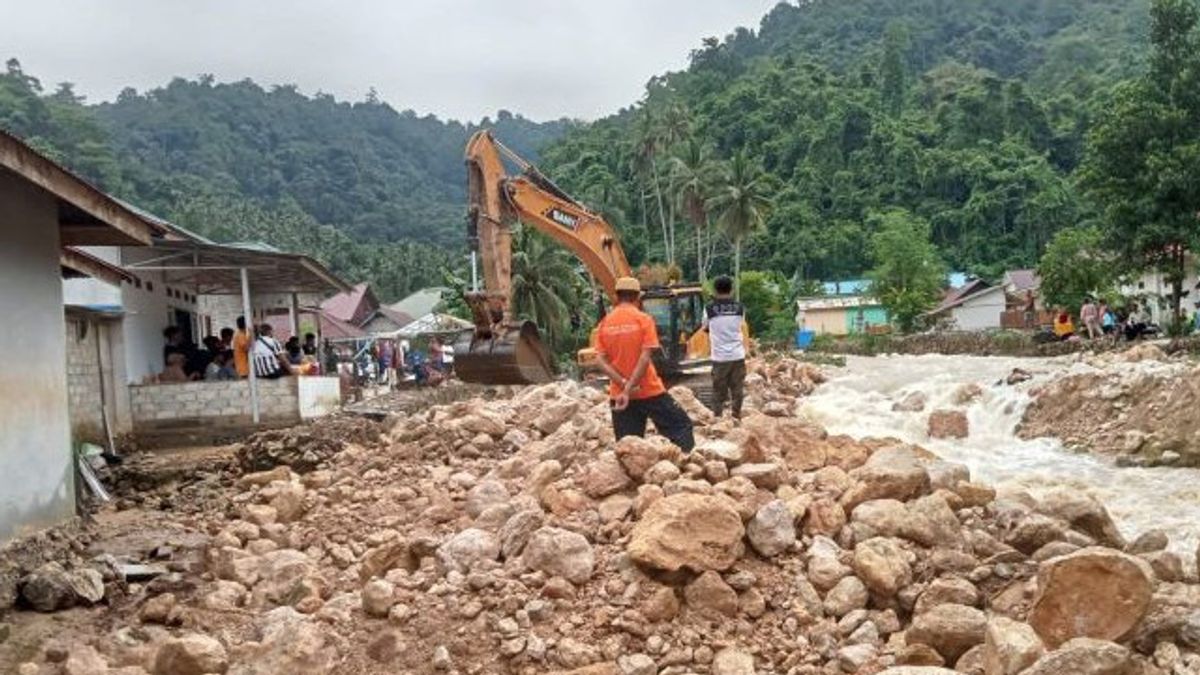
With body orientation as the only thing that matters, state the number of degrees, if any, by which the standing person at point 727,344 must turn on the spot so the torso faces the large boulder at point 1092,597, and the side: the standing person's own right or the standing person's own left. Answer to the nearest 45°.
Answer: approximately 180°

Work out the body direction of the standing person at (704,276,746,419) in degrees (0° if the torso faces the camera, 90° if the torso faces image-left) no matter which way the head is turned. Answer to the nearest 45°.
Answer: approximately 180°

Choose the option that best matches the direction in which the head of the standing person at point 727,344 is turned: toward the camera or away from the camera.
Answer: away from the camera

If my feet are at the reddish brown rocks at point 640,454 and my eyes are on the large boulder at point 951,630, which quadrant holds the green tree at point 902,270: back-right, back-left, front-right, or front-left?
back-left

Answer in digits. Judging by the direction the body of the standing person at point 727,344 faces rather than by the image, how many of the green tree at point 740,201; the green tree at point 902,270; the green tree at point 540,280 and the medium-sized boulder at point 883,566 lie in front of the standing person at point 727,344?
3

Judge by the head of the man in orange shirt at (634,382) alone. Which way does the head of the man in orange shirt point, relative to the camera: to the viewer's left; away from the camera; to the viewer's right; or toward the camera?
away from the camera

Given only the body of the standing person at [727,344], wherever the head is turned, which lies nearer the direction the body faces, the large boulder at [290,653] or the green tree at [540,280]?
the green tree

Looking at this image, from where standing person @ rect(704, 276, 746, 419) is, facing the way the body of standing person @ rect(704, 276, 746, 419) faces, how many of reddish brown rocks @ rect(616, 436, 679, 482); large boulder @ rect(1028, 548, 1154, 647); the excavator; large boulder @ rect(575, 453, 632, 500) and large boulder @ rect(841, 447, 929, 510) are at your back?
4
